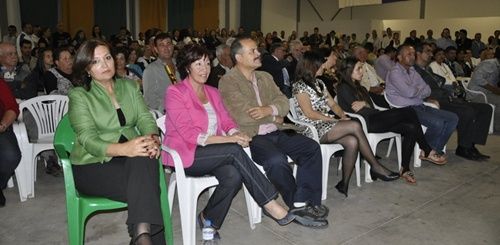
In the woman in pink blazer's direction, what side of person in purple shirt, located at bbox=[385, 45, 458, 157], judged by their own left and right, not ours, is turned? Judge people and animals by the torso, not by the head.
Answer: right

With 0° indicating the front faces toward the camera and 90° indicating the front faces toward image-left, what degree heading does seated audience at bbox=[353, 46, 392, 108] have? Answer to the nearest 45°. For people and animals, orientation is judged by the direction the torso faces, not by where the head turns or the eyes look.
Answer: approximately 315°

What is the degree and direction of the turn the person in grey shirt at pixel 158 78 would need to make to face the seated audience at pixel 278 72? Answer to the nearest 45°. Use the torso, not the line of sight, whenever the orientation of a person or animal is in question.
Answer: approximately 90° to their left

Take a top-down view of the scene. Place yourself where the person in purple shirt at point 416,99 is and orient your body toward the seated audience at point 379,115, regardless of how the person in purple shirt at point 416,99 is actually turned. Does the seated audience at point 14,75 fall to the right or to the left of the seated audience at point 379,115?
right

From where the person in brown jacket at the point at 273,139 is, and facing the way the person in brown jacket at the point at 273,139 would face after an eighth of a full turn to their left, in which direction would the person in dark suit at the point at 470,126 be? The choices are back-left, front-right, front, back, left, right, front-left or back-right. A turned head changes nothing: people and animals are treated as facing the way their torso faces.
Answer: front-left

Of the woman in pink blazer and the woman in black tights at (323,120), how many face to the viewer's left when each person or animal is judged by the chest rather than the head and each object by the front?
0

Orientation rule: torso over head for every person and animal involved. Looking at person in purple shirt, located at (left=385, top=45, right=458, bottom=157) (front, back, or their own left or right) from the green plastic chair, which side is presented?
right

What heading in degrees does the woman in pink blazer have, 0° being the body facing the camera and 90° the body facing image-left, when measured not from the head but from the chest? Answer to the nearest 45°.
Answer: approximately 315°

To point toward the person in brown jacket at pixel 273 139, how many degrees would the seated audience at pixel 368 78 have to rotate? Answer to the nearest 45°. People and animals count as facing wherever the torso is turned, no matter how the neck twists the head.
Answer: approximately 45° to their right

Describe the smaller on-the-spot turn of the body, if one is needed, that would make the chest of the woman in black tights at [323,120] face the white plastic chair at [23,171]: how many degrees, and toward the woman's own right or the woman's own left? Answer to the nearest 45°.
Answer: approximately 135° to the woman's own right

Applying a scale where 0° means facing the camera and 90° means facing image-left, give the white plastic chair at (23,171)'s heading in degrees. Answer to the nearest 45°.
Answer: approximately 315°
